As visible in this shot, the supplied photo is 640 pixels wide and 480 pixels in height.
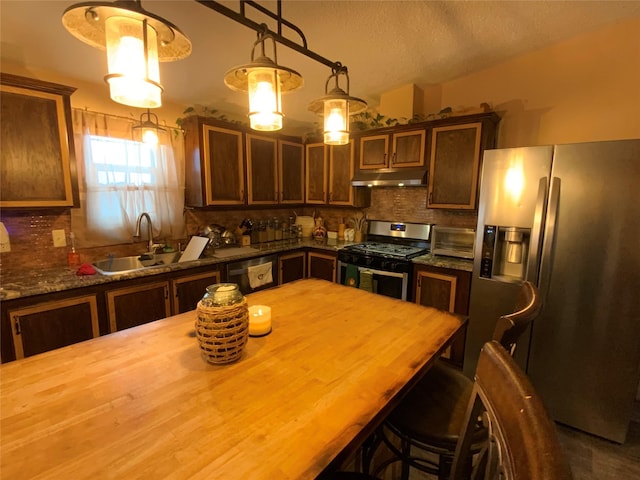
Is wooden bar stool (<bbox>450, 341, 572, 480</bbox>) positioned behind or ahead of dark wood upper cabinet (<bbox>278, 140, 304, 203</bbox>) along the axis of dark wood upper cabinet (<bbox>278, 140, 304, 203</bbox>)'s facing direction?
ahead

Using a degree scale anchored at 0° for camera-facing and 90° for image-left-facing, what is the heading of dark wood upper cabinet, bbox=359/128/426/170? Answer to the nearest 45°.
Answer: approximately 45°

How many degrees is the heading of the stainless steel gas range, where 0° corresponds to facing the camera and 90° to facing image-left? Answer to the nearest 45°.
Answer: approximately 45°

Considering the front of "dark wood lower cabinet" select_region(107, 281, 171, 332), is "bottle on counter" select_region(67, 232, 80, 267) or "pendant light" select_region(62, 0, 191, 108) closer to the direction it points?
the pendant light

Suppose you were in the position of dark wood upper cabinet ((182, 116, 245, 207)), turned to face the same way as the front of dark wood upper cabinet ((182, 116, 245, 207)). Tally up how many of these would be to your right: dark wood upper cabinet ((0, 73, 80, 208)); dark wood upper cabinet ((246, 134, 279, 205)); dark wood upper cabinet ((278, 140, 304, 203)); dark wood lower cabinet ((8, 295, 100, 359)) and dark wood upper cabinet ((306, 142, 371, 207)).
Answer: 2

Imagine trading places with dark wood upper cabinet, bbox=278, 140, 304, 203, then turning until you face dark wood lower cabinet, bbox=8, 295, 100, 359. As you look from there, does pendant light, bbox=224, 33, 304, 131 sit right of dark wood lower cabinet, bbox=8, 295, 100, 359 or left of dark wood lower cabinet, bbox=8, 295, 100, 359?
left

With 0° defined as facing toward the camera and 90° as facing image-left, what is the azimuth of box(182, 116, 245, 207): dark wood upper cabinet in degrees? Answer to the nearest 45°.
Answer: approximately 315°

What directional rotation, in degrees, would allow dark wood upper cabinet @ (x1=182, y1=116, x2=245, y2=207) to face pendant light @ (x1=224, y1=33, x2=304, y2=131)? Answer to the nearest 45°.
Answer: approximately 45° to its right

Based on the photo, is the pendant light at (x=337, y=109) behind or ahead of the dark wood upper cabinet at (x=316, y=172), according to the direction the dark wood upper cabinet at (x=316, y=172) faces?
ahead

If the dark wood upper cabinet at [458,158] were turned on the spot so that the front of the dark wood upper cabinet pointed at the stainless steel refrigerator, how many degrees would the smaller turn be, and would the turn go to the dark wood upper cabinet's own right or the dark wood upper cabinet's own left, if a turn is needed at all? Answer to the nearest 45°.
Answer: approximately 90° to the dark wood upper cabinet's own left

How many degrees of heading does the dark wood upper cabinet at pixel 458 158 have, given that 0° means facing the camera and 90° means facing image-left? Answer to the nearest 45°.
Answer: approximately 45°

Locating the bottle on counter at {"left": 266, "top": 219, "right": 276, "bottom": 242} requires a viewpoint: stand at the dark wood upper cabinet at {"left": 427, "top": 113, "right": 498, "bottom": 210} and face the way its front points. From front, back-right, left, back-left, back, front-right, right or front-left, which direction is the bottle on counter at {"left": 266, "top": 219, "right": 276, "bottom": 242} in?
front-right

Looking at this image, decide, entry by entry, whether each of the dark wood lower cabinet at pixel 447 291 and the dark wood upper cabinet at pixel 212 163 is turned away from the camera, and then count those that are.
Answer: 0
